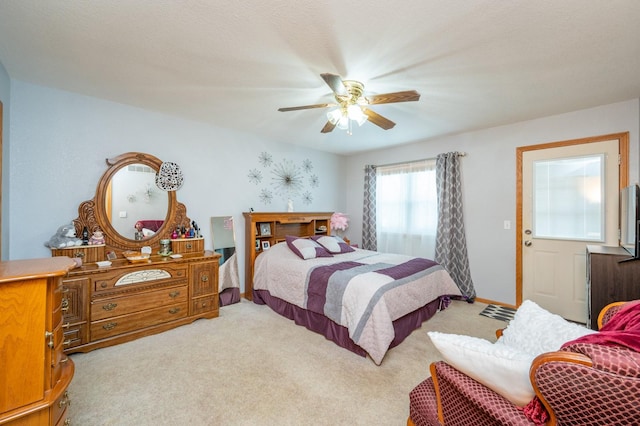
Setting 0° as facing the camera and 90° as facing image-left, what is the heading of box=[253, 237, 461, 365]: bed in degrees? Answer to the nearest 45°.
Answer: approximately 315°

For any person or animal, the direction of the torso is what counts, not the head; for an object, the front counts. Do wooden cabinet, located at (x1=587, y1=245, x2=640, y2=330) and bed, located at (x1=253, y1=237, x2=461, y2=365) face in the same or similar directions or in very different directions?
very different directions

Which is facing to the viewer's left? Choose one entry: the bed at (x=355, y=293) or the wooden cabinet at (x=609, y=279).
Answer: the wooden cabinet

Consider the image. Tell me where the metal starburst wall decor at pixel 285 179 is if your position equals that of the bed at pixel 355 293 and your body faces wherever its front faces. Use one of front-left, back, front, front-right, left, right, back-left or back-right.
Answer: back

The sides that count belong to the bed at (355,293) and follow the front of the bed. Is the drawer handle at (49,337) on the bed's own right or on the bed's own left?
on the bed's own right

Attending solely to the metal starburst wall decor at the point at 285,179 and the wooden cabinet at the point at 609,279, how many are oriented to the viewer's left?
1

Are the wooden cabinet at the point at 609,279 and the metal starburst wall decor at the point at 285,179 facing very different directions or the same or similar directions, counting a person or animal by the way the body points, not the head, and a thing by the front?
very different directions

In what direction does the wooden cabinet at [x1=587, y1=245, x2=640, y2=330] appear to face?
to the viewer's left

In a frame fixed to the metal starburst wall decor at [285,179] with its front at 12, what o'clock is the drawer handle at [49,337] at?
The drawer handle is roughly at 2 o'clock from the metal starburst wall decor.
